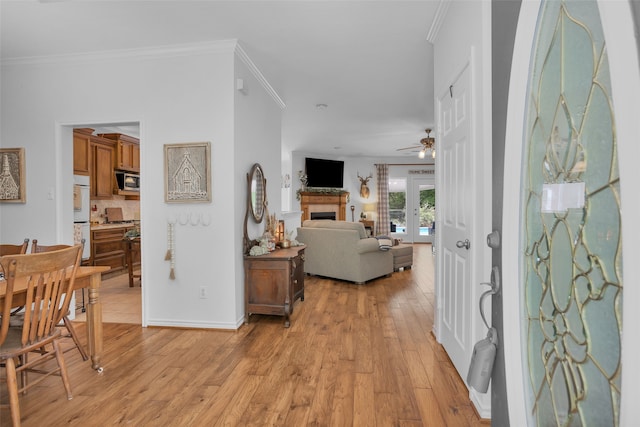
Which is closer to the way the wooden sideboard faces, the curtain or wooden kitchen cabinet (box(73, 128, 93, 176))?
the curtain

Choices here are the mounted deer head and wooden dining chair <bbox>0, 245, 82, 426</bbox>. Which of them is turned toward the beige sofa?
the mounted deer head

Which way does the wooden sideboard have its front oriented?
to the viewer's right

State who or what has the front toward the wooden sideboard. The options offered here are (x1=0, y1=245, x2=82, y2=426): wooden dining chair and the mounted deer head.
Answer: the mounted deer head

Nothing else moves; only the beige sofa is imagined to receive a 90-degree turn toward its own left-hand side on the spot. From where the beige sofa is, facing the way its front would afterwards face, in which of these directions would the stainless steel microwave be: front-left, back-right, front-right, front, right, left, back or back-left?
front-left

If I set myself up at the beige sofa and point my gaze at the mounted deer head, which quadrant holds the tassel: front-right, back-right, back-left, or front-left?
back-left

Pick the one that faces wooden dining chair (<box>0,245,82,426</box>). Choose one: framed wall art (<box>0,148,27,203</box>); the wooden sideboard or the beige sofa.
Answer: the framed wall art

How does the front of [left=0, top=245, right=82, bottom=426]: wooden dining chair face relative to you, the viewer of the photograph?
facing away from the viewer and to the left of the viewer

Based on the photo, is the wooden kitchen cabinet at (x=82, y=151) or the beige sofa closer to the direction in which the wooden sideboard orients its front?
the beige sofa

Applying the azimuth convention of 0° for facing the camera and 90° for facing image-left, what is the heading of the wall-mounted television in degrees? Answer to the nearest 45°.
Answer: approximately 315°
